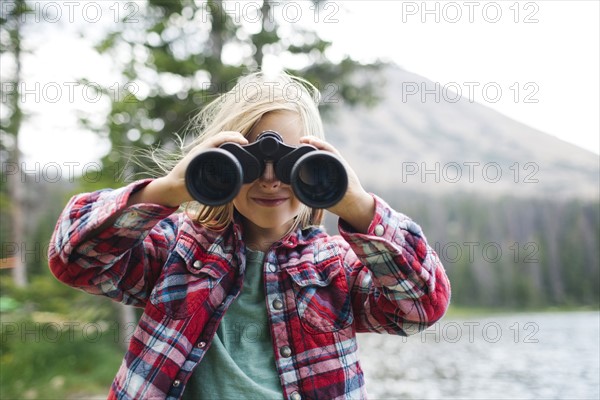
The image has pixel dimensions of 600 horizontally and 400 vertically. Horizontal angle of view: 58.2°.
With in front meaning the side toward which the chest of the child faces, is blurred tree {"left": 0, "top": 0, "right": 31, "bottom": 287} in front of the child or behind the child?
behind

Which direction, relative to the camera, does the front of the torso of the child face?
toward the camera

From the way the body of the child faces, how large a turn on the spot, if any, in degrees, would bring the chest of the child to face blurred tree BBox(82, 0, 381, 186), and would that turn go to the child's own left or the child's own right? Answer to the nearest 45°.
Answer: approximately 180°
